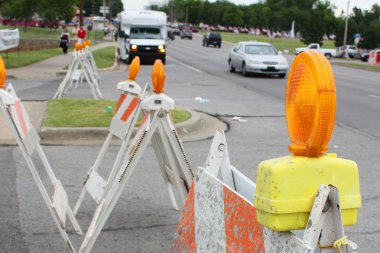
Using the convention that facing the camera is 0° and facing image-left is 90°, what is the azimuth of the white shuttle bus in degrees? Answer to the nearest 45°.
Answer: approximately 0°

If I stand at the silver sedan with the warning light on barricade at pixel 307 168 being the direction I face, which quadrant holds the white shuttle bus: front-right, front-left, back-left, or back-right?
back-right

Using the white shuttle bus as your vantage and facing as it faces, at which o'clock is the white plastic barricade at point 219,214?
The white plastic barricade is roughly at 12 o'clock from the white shuttle bus.

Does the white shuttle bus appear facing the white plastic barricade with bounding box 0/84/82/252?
yes

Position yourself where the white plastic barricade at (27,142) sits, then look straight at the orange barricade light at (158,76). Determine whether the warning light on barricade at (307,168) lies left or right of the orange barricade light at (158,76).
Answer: right

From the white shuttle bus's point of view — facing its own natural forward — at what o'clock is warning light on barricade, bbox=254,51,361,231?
The warning light on barricade is roughly at 12 o'clock from the white shuttle bus.

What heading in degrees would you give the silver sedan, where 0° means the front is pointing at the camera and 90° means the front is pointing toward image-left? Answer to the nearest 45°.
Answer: approximately 315°

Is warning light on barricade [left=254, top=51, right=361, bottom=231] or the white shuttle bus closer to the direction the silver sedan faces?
the warning light on barricade
